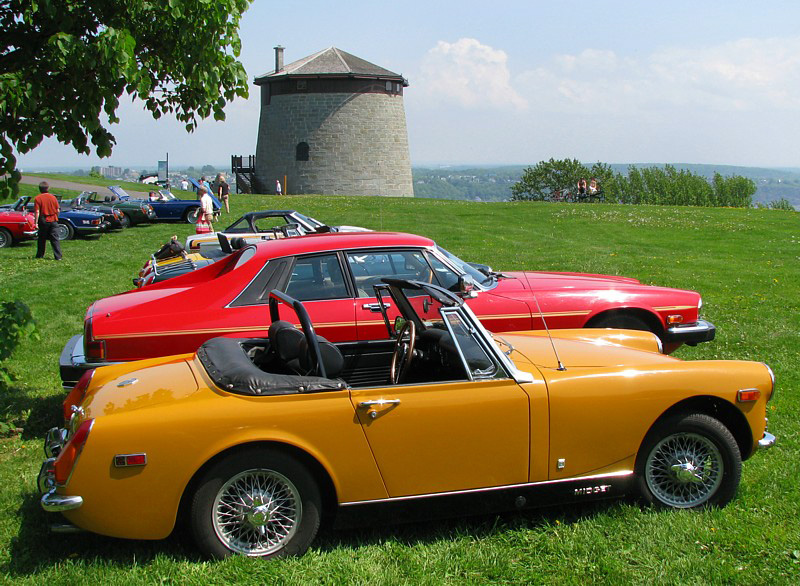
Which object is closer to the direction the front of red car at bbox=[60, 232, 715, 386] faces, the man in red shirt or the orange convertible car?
the orange convertible car

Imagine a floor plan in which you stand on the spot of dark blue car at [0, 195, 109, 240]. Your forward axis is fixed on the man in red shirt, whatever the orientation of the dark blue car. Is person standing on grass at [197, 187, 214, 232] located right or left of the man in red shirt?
left

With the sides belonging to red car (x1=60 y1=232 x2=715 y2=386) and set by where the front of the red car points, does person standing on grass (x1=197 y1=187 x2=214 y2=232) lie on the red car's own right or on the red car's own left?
on the red car's own left

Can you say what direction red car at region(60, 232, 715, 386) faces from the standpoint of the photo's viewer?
facing to the right of the viewer

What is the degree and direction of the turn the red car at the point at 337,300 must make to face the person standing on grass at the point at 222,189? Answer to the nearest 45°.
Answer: approximately 90° to its left

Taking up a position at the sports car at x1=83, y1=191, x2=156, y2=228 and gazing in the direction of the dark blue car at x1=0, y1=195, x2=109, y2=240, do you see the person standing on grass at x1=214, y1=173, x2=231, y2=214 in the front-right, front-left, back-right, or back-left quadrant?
back-left

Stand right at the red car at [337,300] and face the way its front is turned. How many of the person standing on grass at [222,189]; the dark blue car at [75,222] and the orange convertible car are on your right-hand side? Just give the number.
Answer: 1

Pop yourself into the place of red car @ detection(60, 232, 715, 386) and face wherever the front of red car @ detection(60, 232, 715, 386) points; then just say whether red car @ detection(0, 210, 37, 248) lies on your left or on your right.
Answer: on your left

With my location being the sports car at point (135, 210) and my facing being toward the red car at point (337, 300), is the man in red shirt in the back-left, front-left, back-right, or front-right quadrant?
front-right

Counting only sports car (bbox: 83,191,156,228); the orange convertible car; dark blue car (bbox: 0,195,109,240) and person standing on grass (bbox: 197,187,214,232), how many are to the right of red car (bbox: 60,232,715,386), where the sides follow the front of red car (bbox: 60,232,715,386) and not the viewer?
1

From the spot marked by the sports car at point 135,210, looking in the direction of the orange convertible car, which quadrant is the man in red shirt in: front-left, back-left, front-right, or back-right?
front-right

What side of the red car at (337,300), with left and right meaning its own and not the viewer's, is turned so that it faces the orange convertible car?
right

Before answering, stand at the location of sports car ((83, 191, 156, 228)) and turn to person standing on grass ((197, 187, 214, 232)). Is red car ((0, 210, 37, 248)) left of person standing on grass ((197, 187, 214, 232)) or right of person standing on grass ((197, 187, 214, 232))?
right
